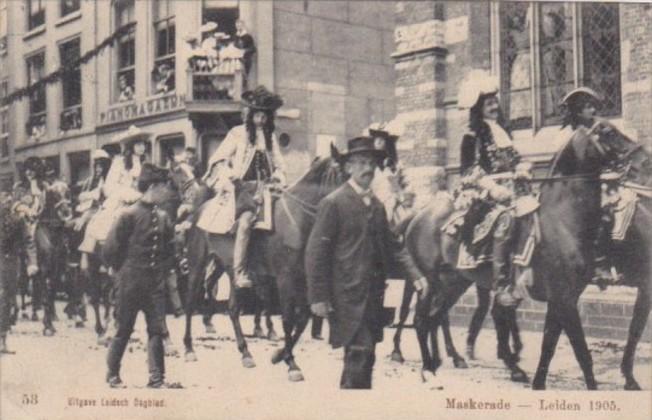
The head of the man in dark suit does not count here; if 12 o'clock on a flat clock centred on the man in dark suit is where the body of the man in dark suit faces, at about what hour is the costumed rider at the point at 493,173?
The costumed rider is roughly at 9 o'clock from the man in dark suit.

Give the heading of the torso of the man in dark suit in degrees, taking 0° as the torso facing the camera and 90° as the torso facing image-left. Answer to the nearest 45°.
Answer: approximately 315°

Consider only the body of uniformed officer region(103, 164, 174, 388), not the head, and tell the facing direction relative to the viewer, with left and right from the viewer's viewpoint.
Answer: facing the viewer and to the right of the viewer
